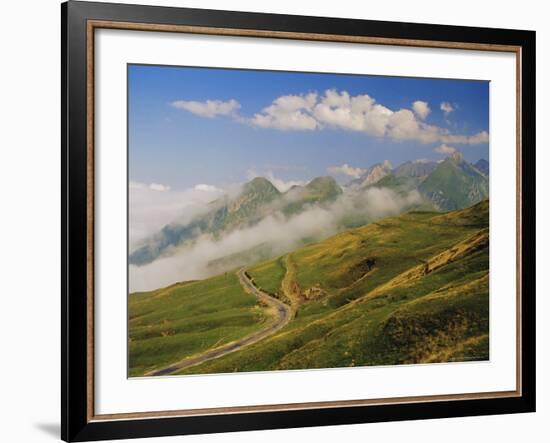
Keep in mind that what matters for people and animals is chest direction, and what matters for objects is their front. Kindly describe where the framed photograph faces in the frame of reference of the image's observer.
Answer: facing the viewer and to the right of the viewer
